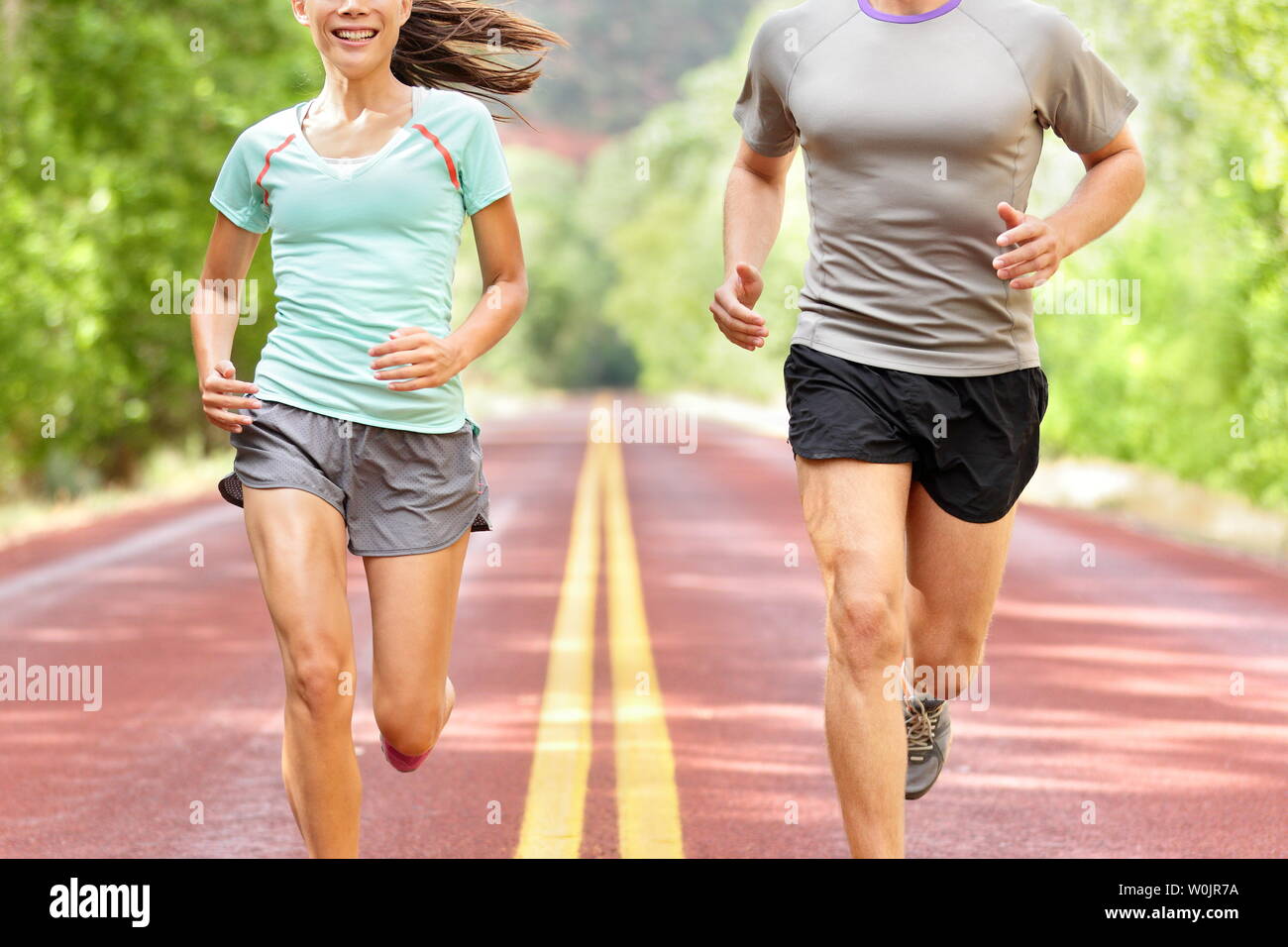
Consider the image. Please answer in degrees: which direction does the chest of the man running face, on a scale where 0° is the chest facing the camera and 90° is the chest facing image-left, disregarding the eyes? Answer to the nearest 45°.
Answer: approximately 0°

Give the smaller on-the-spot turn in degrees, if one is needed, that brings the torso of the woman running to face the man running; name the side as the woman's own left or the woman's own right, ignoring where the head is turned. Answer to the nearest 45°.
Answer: approximately 90° to the woman's own left

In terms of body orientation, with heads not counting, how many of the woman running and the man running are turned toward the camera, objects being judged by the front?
2

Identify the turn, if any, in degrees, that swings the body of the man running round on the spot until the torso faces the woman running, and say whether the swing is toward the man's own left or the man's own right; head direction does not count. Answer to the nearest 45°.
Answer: approximately 90° to the man's own right
